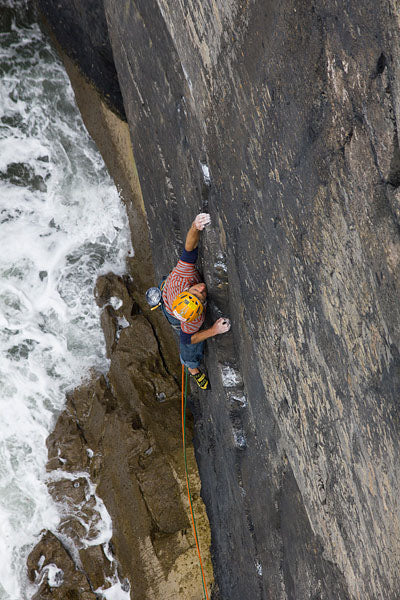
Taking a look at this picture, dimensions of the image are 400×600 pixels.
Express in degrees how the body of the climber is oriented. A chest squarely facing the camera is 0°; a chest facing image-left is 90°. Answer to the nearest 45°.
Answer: approximately 270°

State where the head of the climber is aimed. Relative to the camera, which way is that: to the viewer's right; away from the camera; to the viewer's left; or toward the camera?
to the viewer's right
